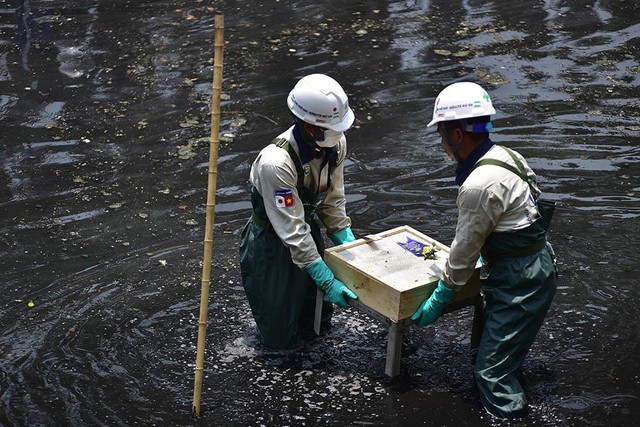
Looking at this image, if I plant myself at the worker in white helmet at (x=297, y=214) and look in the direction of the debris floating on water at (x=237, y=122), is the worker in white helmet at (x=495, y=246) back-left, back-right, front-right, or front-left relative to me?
back-right

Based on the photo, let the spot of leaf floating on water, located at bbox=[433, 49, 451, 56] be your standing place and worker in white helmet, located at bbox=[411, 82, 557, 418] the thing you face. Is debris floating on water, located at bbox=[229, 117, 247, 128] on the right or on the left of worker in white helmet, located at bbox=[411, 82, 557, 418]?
right

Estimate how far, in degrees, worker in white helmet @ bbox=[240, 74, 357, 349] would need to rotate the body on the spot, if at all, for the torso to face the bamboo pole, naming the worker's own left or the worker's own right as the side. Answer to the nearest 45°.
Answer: approximately 90° to the worker's own right

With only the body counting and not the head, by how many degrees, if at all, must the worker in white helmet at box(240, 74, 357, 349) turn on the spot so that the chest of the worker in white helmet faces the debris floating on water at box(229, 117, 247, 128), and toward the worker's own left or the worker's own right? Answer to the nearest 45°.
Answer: approximately 135° to the worker's own left

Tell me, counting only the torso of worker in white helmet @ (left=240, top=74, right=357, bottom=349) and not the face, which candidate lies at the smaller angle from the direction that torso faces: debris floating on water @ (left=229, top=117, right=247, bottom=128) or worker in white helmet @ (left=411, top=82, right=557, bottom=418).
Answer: the worker in white helmet

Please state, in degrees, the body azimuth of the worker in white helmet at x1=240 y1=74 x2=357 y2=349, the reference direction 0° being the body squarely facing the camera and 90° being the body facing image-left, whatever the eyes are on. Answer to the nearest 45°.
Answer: approximately 315°

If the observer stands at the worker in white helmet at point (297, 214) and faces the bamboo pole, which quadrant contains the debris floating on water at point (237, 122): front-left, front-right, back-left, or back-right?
back-right

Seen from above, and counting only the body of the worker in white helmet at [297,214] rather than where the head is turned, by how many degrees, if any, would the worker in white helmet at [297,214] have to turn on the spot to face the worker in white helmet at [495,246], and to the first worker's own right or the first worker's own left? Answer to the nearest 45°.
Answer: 0° — they already face them
